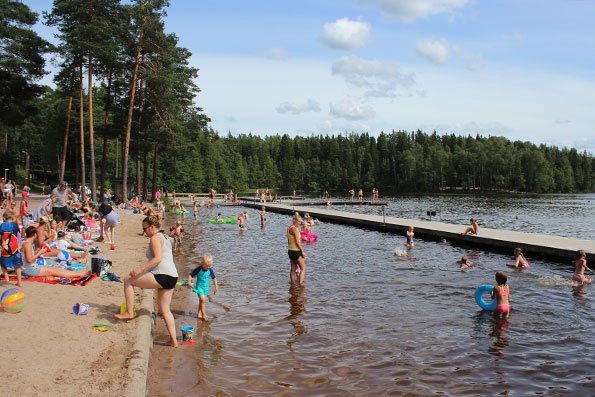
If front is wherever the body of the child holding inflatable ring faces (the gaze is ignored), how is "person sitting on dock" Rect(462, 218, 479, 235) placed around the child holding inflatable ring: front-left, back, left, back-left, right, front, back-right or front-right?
front

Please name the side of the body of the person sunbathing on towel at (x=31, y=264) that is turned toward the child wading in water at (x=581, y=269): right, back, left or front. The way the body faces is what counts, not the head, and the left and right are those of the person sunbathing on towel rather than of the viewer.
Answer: front

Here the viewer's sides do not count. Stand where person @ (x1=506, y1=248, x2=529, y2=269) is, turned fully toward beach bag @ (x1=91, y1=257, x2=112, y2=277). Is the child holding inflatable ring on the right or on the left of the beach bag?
left

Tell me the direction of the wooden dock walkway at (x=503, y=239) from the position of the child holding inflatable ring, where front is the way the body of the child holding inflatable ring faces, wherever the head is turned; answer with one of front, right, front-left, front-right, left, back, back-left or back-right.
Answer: front

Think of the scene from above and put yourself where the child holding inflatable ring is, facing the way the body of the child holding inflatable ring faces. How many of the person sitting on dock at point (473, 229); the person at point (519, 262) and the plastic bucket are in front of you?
2

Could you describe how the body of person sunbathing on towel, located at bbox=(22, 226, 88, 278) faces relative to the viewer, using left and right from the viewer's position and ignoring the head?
facing to the right of the viewer

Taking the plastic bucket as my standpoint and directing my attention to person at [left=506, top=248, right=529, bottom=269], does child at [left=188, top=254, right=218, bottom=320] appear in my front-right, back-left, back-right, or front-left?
front-left

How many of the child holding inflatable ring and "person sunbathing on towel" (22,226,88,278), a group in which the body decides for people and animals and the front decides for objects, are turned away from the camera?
1
